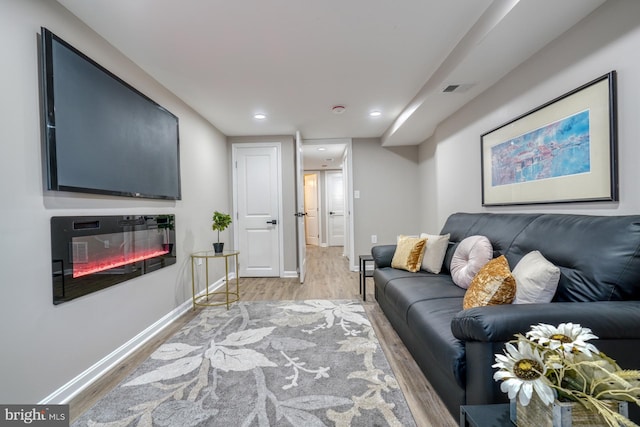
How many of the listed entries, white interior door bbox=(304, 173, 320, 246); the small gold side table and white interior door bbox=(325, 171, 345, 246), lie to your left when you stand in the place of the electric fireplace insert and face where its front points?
3

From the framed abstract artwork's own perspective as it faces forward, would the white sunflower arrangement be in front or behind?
in front

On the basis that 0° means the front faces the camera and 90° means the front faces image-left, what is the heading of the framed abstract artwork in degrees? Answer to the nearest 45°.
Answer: approximately 45°

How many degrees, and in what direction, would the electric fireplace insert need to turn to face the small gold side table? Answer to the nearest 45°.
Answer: approximately 90° to its left

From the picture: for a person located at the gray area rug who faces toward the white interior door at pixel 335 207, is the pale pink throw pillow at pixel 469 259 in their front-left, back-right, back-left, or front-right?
front-right

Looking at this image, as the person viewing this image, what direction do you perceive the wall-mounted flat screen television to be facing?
facing the viewer and to the right of the viewer

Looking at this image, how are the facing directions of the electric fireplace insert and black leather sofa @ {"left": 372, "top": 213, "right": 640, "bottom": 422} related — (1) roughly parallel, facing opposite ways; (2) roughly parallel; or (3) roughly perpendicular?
roughly parallel, facing opposite ways

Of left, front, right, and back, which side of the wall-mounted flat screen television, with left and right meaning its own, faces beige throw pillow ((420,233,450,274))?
front

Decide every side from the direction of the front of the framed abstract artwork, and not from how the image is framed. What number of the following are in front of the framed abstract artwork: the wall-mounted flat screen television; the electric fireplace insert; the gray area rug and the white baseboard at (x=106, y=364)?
4

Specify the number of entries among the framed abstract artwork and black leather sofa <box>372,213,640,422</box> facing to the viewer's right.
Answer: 0

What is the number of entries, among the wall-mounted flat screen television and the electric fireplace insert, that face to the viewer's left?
0

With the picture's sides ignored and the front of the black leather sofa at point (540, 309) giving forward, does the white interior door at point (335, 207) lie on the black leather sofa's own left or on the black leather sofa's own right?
on the black leather sofa's own right

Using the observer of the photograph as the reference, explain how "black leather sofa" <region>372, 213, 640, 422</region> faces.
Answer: facing the viewer and to the left of the viewer

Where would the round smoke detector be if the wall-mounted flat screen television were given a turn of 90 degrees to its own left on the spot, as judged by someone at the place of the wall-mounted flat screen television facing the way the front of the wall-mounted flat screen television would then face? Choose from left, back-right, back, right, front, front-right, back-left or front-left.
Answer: front-right

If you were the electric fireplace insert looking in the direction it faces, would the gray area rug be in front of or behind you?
in front
